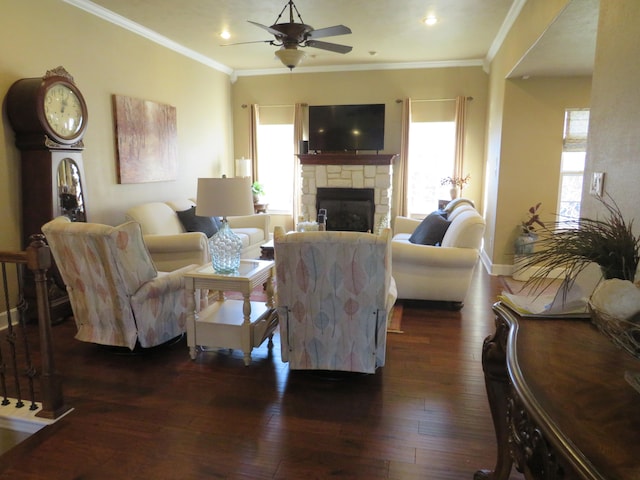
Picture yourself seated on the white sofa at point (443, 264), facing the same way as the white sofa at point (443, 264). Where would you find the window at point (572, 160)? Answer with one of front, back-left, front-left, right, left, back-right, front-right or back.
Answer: back-right

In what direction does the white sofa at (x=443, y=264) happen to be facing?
to the viewer's left

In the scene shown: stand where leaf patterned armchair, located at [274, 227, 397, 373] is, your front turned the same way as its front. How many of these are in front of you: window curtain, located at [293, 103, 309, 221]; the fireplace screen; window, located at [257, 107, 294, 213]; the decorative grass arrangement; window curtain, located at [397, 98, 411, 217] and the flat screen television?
5

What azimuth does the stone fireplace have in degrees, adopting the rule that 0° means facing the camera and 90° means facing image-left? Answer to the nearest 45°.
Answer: approximately 0°

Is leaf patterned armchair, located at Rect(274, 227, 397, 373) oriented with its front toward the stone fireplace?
yes

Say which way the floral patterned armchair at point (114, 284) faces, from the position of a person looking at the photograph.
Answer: facing away from the viewer and to the right of the viewer

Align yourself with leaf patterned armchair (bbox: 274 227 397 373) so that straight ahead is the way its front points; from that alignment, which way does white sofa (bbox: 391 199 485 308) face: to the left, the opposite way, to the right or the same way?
to the left

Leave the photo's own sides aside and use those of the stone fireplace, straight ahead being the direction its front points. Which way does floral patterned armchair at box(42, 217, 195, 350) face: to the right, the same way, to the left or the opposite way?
the opposite way

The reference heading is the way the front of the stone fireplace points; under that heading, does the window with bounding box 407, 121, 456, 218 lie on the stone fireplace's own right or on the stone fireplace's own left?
on the stone fireplace's own left

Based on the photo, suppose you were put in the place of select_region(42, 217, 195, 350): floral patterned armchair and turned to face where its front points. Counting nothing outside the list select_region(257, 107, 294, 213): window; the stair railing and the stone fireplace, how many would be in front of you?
2

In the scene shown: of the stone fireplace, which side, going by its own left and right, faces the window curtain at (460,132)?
left
